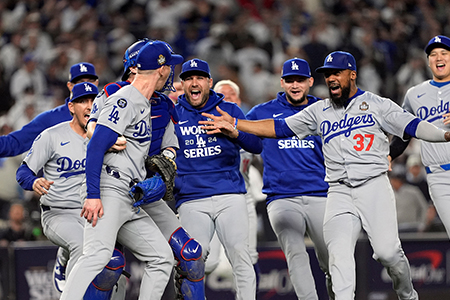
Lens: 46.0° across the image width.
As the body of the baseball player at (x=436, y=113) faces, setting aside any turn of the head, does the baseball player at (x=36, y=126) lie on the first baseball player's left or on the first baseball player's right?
on the first baseball player's right

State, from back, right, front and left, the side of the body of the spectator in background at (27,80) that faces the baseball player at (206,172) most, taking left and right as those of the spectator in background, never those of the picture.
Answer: front

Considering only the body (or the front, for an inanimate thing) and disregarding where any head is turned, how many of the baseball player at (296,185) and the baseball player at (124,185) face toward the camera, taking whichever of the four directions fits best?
1

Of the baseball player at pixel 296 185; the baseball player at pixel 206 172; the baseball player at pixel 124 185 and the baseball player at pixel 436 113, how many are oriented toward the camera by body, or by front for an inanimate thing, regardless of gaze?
3

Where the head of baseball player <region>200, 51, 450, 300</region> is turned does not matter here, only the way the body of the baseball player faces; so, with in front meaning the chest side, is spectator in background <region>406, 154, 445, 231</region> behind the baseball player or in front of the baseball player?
behind

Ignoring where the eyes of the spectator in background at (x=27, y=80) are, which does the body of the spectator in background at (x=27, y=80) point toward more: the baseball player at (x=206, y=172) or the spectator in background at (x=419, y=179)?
the baseball player

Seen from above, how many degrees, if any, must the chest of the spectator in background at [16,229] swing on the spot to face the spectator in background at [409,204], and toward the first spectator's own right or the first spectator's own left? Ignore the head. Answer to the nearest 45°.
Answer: approximately 90° to the first spectator's own left

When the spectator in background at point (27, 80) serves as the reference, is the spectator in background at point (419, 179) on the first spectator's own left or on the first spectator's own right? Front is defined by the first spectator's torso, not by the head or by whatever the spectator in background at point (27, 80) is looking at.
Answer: on the first spectator's own left

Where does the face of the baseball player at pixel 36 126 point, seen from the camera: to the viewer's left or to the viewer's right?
to the viewer's right

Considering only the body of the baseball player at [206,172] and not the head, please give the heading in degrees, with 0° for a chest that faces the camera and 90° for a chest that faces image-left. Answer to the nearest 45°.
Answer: approximately 0°

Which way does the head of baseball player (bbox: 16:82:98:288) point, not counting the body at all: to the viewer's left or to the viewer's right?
to the viewer's right

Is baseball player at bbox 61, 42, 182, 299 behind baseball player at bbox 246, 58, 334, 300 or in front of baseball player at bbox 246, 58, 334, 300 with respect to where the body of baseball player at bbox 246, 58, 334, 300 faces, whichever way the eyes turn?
in front
